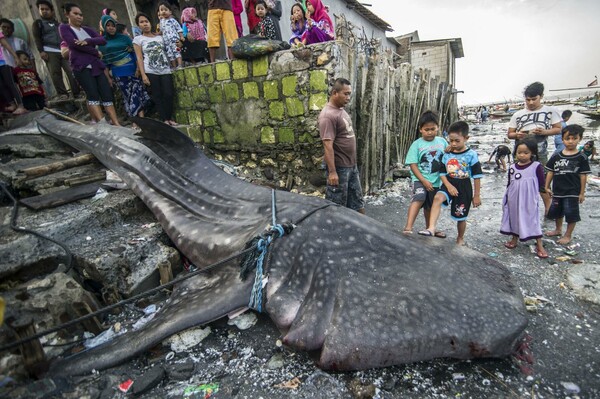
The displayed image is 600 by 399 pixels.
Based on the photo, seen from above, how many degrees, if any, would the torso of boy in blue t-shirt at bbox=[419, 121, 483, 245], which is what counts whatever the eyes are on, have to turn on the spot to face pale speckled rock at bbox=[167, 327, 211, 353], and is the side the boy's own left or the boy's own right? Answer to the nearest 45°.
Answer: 0° — they already face it

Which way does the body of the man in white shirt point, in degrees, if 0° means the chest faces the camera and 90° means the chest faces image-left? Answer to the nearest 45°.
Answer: approximately 0°

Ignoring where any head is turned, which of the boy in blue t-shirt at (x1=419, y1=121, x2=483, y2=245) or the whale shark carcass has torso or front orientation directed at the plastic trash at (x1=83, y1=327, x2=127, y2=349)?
the boy in blue t-shirt

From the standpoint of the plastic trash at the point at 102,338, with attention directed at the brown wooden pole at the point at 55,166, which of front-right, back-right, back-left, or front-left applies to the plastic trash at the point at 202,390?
back-right

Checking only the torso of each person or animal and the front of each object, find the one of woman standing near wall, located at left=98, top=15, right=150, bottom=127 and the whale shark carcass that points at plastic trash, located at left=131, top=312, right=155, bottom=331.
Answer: the woman standing near wall

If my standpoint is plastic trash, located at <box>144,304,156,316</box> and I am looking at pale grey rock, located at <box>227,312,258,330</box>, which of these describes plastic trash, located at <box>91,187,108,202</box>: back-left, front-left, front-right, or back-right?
back-left

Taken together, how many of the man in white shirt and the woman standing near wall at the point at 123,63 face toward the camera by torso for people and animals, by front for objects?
2

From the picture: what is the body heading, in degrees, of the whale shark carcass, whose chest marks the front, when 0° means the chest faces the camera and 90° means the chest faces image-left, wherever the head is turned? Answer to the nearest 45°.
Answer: approximately 315°

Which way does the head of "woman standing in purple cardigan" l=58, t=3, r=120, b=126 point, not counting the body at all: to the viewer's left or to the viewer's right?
to the viewer's right

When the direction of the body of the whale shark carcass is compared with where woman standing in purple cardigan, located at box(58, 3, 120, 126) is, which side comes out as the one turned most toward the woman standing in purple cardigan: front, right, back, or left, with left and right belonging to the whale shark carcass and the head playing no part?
back

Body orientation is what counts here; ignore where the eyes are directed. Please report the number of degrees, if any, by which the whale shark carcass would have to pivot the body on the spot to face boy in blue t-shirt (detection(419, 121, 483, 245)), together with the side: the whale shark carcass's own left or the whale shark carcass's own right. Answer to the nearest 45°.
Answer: approximately 90° to the whale shark carcass's own left

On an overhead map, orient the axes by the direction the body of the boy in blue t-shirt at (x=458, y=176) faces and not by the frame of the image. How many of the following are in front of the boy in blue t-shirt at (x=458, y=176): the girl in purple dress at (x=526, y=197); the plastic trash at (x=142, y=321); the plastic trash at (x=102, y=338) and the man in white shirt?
2

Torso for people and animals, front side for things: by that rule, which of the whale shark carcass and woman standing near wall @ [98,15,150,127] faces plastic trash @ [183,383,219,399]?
the woman standing near wall

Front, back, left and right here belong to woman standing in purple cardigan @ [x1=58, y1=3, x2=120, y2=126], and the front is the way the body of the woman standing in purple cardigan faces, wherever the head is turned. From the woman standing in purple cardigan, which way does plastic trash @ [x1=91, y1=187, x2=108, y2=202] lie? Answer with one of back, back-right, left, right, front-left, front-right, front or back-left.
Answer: front-right
